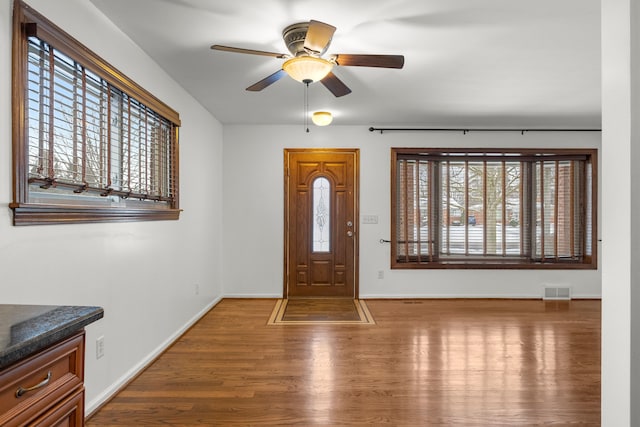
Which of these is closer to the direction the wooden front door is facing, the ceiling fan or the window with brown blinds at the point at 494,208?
the ceiling fan

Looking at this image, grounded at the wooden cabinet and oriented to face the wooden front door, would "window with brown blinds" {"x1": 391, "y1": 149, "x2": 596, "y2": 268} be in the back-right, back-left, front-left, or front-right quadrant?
front-right

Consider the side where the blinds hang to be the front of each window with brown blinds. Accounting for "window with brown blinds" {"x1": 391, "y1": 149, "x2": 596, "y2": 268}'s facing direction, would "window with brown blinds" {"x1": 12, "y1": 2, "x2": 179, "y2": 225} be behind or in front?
in front

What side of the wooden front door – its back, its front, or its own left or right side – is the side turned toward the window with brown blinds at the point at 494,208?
left

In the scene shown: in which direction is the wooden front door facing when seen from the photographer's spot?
facing the viewer

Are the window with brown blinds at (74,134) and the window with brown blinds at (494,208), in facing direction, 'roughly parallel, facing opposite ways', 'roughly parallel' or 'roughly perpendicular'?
roughly perpendicular

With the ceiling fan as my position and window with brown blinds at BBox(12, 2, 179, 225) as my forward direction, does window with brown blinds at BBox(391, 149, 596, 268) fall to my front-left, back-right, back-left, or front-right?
back-right

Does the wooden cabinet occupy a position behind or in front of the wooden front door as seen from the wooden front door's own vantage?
in front

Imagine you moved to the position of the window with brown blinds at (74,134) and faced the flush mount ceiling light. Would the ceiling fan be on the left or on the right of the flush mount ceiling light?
right

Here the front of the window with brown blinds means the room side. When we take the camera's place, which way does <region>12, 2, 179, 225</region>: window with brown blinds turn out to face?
facing the viewer and to the right of the viewer

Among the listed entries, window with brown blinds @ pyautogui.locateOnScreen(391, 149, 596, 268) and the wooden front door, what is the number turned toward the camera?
2

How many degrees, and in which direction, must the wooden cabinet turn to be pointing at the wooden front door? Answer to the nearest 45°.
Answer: approximately 90° to its left

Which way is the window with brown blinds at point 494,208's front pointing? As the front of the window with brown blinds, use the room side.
toward the camera

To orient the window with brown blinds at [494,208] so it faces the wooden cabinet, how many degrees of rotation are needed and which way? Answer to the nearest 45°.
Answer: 0° — it already faces it

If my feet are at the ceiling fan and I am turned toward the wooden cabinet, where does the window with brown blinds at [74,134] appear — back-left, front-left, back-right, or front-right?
front-right

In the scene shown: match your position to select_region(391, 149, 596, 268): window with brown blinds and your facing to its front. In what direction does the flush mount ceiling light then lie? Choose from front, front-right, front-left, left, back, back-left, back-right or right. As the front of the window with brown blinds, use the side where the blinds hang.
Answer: front-right
